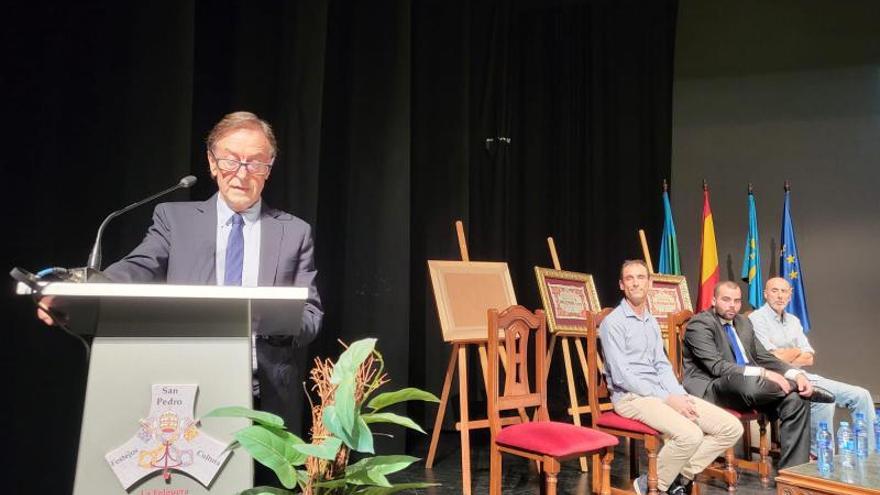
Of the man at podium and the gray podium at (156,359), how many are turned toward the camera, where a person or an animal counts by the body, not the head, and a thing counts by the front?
2

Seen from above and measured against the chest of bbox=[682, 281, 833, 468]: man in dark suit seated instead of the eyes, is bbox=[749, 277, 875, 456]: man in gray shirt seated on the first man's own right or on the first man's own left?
on the first man's own left

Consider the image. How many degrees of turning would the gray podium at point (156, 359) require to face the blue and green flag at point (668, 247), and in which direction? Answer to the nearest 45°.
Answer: approximately 135° to its left

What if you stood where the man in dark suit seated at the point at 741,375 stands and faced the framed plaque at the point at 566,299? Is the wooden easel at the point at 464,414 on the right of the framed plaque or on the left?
left

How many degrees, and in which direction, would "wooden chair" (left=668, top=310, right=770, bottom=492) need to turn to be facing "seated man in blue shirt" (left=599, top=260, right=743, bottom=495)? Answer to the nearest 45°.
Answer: approximately 90° to its right

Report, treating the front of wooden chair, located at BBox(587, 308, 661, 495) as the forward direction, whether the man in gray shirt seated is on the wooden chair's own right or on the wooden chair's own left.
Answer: on the wooden chair's own left
